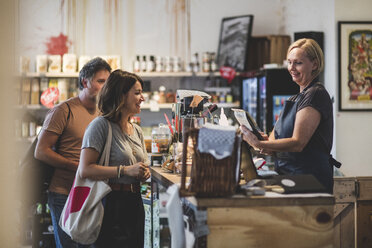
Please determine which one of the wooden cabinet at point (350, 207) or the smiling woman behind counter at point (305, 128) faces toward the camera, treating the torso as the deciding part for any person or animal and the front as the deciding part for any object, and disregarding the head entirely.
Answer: the wooden cabinet

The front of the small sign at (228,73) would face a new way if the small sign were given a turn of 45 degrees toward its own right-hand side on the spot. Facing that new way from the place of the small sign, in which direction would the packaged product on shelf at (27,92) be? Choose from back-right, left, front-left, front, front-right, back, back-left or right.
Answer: front-right

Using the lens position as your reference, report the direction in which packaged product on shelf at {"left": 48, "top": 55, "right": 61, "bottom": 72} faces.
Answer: facing the viewer

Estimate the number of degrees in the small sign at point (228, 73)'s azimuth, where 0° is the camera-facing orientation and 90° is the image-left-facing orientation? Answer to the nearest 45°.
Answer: approximately 0°

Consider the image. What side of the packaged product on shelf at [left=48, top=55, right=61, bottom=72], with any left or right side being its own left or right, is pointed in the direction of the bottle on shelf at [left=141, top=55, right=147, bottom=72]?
left

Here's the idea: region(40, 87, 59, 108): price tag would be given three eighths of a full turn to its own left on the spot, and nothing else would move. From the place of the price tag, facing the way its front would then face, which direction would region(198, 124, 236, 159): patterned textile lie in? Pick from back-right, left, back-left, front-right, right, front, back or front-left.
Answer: back-right

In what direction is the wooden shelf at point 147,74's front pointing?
toward the camera

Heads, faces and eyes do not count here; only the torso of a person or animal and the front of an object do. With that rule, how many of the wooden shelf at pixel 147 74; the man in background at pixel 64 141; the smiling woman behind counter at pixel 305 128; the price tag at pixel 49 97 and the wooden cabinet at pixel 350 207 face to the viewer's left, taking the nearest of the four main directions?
1

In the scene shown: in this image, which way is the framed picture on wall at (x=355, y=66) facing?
toward the camera

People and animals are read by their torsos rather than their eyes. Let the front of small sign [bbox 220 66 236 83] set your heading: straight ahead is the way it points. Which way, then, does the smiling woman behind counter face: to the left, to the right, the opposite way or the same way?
to the right

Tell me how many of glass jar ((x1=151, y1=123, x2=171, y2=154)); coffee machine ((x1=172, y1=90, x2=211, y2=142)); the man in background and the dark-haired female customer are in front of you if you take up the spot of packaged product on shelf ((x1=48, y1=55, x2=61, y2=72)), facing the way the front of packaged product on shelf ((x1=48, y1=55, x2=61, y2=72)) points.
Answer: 4

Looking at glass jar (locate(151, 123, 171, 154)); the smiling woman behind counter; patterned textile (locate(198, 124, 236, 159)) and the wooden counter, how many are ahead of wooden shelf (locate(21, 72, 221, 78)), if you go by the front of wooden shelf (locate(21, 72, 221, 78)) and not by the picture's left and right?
4

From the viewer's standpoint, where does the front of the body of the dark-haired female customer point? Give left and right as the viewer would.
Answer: facing the viewer and to the right of the viewer

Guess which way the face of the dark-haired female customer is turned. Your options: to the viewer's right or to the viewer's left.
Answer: to the viewer's right

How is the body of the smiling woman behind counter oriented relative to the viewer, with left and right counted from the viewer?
facing to the left of the viewer

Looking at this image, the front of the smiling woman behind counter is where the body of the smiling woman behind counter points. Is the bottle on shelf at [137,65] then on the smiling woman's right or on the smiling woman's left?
on the smiling woman's right
